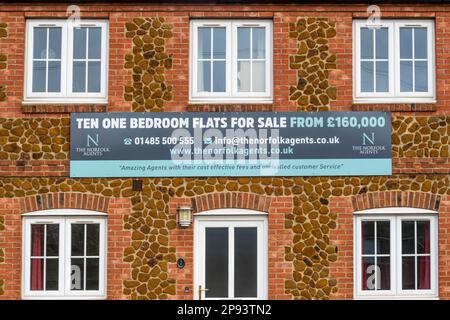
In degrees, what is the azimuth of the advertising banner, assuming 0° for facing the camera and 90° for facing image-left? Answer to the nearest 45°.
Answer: approximately 0°

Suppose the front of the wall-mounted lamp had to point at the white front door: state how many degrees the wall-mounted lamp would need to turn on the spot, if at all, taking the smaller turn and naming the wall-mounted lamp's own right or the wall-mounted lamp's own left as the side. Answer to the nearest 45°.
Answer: approximately 90° to the wall-mounted lamp's own left

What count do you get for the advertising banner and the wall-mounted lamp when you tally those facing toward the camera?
2

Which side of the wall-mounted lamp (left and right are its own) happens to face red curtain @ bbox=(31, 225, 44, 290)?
right

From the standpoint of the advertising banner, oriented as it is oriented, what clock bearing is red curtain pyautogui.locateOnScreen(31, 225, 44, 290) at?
The red curtain is roughly at 3 o'clock from the advertising banner.

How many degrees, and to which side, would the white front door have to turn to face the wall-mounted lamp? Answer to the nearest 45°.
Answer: approximately 90° to its right
